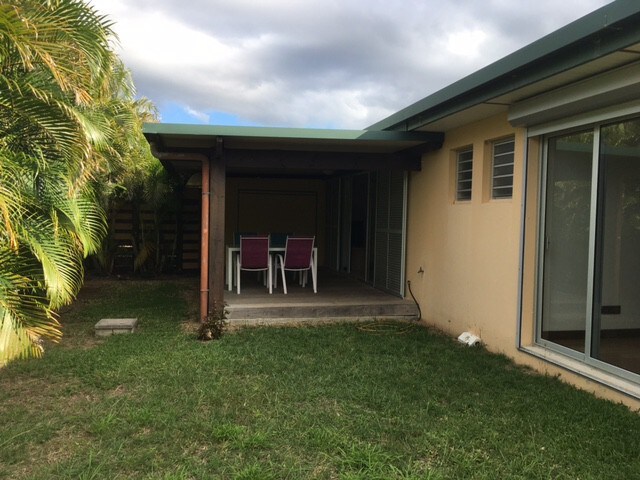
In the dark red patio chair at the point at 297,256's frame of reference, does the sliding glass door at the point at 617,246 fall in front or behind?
behind

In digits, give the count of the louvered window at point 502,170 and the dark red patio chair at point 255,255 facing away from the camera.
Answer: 1

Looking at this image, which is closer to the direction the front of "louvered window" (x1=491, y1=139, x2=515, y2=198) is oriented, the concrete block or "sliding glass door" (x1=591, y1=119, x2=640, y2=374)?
the concrete block

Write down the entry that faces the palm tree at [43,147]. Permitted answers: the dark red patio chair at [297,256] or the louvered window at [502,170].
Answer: the louvered window

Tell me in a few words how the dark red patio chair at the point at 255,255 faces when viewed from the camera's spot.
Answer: facing away from the viewer

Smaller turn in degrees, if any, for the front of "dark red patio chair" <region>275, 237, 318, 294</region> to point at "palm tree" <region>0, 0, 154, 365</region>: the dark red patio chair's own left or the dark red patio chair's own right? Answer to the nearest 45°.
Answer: approximately 90° to the dark red patio chair's own left

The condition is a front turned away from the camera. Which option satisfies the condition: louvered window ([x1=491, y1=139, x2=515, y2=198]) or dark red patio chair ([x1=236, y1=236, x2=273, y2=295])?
the dark red patio chair

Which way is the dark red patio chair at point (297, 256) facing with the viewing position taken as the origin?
facing away from the viewer and to the left of the viewer

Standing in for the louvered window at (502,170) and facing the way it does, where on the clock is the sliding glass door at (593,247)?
The sliding glass door is roughly at 9 o'clock from the louvered window.

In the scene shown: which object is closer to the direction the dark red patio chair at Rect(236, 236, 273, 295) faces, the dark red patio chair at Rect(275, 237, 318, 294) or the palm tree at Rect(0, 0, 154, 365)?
the dark red patio chair

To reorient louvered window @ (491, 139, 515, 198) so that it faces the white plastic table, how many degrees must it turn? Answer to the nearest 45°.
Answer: approximately 45° to its right

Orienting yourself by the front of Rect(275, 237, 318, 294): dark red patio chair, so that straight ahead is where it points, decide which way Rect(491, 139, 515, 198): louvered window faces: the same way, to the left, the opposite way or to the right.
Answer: to the left

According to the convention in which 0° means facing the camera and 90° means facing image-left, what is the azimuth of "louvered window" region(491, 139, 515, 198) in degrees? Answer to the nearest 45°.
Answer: approximately 45°
